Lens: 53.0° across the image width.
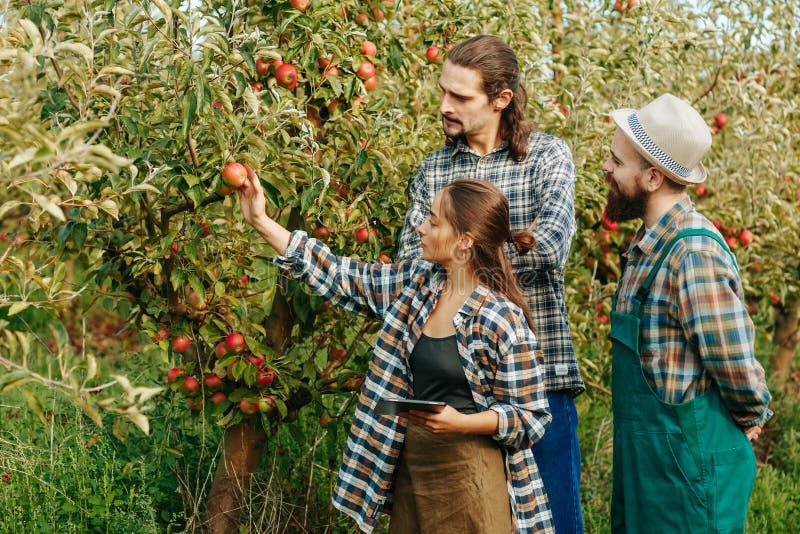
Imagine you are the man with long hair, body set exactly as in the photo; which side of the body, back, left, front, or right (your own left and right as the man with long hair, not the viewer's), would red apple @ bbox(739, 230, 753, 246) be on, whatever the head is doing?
back

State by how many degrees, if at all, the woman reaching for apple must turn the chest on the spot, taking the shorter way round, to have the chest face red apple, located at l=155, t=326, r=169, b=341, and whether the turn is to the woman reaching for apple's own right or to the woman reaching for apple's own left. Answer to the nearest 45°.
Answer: approximately 90° to the woman reaching for apple's own right

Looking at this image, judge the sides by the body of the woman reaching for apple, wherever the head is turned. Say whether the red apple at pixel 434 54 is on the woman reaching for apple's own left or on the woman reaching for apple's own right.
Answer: on the woman reaching for apple's own right

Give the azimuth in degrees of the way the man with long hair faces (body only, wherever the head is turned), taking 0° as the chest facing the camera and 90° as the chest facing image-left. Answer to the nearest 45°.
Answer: approximately 45°

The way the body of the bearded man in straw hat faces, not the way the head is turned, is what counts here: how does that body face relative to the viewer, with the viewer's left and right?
facing to the left of the viewer

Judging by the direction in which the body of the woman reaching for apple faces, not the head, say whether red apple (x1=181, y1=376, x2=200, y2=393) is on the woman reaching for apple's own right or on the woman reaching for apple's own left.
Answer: on the woman reaching for apple's own right
